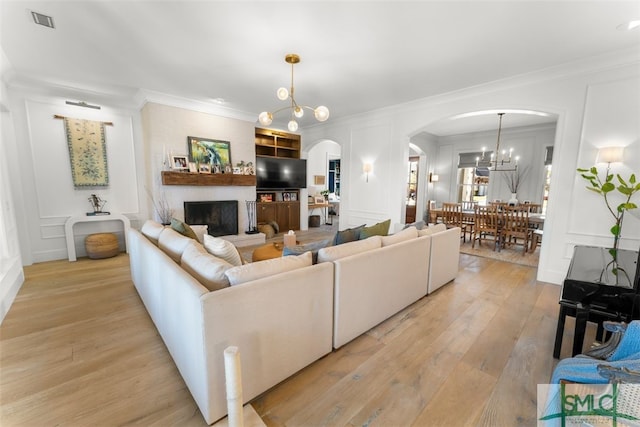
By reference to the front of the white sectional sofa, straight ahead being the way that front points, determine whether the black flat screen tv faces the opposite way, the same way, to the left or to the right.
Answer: the opposite way

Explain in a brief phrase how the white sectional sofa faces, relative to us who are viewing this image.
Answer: facing away from the viewer and to the left of the viewer

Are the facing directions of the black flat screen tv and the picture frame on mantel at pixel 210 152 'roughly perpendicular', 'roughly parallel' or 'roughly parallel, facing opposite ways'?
roughly parallel

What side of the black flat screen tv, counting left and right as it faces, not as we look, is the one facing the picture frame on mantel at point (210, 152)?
right

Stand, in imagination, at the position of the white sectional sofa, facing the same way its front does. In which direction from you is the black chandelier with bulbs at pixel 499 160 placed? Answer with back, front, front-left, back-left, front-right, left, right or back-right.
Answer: right

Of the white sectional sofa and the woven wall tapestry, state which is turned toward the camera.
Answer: the woven wall tapestry

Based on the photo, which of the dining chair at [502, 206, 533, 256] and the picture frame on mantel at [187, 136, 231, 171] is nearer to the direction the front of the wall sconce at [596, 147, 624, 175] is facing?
the picture frame on mantel

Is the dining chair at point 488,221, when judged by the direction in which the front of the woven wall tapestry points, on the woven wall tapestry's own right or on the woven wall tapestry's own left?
on the woven wall tapestry's own left

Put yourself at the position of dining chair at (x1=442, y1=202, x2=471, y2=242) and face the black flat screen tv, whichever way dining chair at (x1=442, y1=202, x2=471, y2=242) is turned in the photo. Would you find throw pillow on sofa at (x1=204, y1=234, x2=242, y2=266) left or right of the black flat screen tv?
left

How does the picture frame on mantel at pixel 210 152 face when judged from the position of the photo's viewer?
facing the viewer and to the right of the viewer

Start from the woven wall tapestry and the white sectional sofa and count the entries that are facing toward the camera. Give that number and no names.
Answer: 1

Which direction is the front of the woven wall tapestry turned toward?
toward the camera

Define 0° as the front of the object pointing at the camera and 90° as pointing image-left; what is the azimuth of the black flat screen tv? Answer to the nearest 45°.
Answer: approximately 315°
